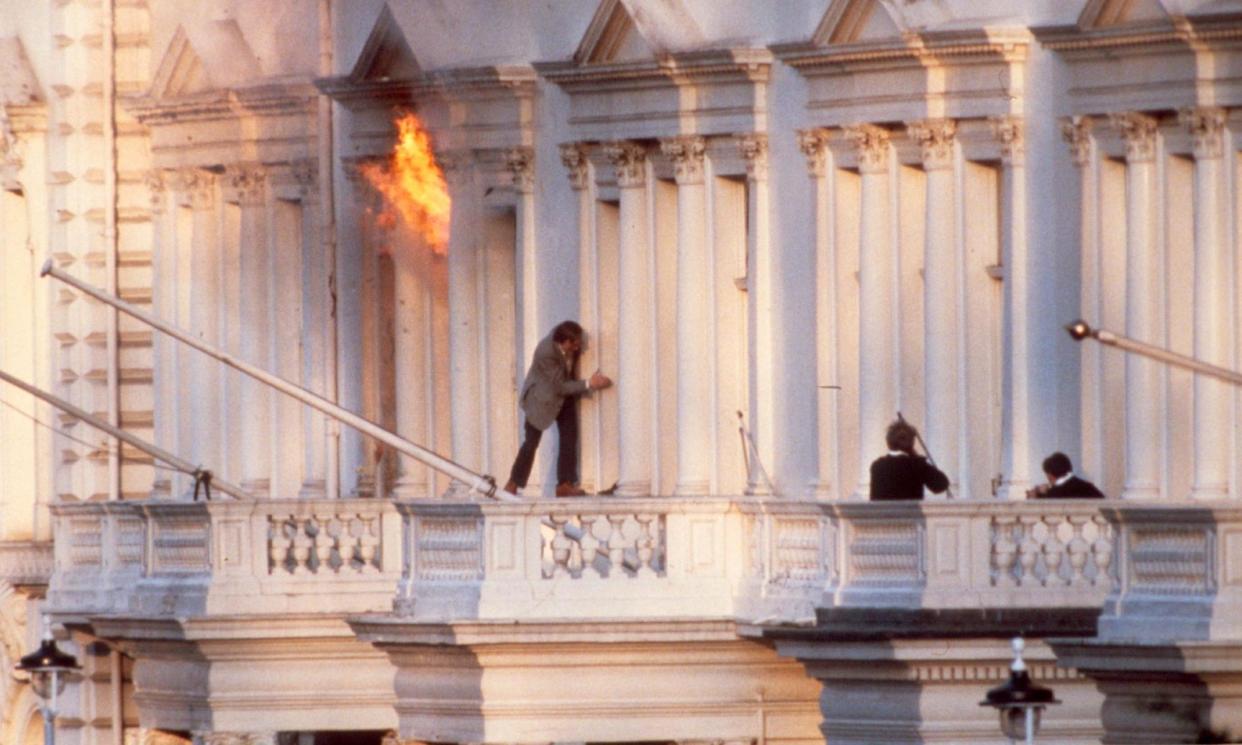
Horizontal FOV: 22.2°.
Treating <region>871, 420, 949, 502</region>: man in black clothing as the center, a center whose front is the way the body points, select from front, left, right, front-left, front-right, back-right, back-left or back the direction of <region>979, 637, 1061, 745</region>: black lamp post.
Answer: back

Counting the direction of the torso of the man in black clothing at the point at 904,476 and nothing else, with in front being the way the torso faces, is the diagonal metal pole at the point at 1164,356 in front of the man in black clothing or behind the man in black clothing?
behind

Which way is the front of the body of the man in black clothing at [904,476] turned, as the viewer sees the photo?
away from the camera
